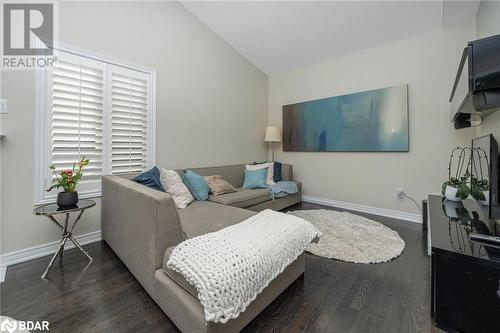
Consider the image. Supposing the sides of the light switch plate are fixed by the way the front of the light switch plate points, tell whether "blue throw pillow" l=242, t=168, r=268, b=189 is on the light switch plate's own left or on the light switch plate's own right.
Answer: on the light switch plate's own left

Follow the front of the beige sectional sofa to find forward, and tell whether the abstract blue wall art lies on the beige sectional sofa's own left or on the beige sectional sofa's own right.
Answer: on the beige sectional sofa's own left

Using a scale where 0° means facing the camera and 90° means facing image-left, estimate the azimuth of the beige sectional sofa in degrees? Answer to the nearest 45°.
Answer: approximately 315°

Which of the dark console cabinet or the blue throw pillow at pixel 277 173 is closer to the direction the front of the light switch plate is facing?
the dark console cabinet

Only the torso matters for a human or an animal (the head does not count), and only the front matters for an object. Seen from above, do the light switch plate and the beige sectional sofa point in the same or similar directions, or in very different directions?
same or similar directions

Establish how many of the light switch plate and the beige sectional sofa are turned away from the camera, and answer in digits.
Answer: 0

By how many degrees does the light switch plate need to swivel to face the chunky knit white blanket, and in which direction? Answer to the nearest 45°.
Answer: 0° — it already faces it

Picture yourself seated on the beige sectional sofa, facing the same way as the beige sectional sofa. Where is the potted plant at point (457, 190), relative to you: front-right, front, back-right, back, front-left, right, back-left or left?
front-left

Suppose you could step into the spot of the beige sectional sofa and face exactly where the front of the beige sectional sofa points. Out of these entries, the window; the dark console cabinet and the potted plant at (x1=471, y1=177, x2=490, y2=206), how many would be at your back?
1

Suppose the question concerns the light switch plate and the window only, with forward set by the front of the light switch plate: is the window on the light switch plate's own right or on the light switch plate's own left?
on the light switch plate's own left

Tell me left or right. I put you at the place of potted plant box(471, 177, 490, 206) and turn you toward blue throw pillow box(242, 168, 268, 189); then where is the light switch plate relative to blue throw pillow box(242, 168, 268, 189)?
left

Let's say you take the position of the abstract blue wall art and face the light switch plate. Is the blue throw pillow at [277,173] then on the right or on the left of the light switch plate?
right
